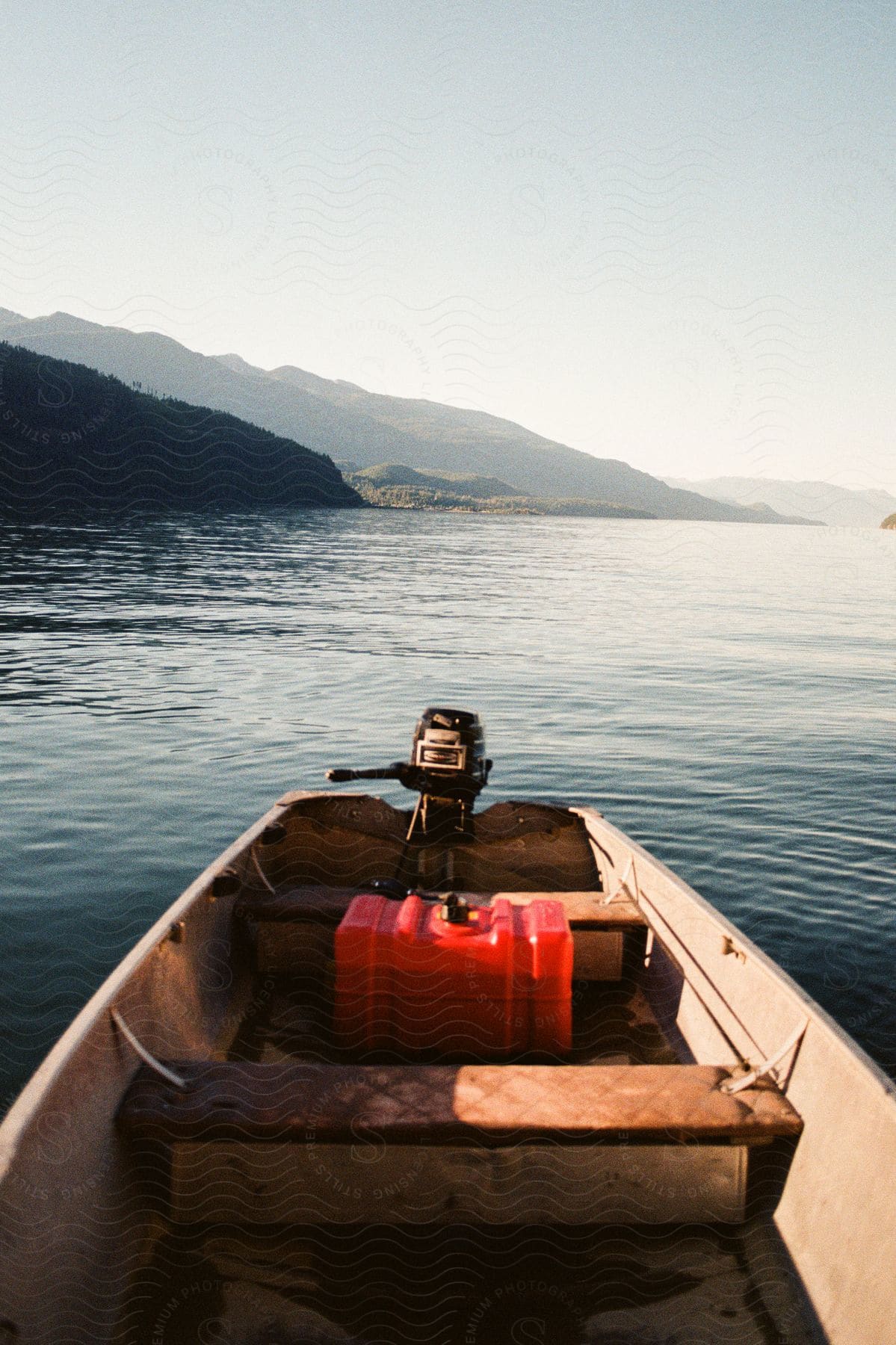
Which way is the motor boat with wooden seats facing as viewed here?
toward the camera

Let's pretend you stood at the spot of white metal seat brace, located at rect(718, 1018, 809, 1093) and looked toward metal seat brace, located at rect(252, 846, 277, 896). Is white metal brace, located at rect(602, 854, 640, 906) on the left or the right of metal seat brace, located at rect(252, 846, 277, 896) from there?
right

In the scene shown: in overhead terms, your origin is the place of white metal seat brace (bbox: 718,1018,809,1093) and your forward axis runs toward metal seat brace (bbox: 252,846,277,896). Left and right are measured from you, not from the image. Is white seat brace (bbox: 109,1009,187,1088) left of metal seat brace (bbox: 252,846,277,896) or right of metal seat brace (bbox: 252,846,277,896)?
left
